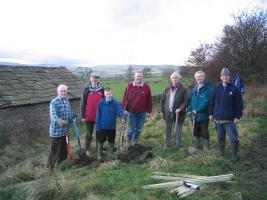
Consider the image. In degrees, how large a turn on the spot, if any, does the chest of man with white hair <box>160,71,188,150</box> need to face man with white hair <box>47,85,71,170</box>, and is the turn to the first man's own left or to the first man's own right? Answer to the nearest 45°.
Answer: approximately 90° to the first man's own right

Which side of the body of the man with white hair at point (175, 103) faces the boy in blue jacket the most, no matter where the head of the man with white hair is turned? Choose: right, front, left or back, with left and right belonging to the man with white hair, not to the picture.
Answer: right

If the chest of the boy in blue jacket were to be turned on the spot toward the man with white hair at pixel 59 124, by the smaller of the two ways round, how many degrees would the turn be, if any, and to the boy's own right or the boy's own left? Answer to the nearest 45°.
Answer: approximately 90° to the boy's own right

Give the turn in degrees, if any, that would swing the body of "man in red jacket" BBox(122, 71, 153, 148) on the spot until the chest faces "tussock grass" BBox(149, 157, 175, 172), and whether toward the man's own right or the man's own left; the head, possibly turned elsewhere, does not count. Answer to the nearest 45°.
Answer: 0° — they already face it

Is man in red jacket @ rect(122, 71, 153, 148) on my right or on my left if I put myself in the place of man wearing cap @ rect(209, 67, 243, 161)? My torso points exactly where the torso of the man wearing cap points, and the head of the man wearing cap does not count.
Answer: on my right

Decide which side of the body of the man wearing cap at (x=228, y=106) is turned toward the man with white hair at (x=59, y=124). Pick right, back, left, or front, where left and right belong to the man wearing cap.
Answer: right

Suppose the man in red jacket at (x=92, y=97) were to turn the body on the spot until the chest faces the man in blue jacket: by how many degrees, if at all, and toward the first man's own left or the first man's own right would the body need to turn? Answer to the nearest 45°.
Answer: approximately 90° to the first man's own left
